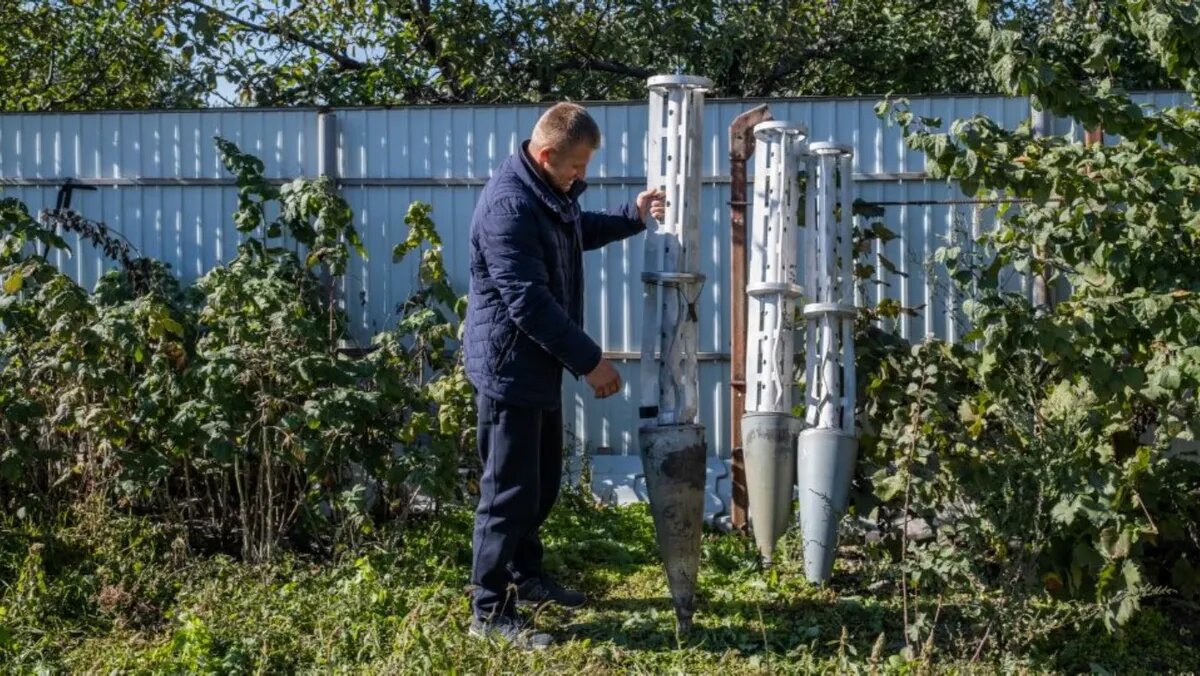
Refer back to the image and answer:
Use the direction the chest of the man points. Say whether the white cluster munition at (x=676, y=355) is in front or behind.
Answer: in front

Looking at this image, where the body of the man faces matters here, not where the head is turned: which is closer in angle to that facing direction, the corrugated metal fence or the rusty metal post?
the rusty metal post

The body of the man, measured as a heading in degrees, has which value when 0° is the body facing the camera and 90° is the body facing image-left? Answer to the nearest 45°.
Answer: approximately 270°

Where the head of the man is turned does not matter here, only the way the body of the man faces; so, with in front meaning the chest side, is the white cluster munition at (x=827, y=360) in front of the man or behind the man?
in front

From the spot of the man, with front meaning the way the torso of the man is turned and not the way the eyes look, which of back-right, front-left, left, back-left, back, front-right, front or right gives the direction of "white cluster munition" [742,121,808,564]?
front-left

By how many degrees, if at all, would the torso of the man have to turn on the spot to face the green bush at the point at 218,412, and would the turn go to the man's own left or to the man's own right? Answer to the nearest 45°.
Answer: approximately 135° to the man's own left

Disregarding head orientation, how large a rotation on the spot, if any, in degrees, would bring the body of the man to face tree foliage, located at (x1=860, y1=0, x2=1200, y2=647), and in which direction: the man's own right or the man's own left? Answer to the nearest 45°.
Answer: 0° — they already face it
